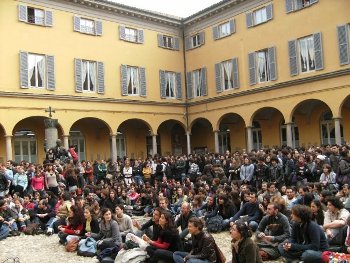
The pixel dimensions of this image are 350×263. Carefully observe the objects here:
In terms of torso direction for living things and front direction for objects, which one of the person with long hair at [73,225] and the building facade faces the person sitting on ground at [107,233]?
the building facade

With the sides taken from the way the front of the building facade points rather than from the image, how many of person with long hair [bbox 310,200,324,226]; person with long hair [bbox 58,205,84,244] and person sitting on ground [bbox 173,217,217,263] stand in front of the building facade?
3

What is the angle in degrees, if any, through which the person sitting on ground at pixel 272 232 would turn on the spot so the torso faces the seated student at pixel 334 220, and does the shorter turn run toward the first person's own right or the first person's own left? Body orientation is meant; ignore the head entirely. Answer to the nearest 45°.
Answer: approximately 90° to the first person's own left

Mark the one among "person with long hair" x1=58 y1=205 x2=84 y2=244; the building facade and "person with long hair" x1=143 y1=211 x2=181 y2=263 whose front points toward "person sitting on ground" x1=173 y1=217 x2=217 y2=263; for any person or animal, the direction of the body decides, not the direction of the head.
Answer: the building facade

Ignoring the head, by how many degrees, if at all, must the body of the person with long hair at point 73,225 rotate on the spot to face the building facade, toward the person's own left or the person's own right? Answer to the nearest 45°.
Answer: approximately 135° to the person's own right
